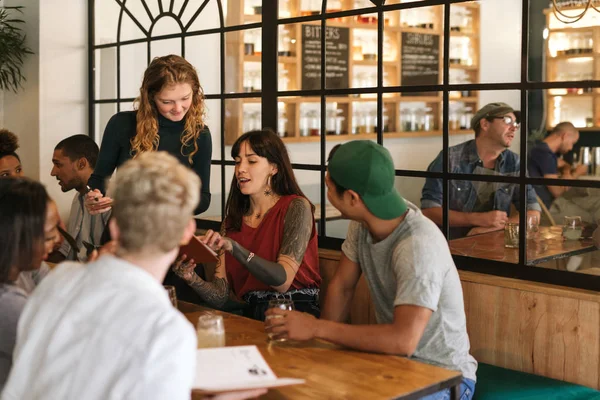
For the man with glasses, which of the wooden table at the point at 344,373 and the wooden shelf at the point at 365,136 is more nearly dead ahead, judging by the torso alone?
the wooden table

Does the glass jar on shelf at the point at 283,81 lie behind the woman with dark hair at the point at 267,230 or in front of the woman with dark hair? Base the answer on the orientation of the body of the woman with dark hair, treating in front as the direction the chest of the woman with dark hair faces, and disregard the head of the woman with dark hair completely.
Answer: behind

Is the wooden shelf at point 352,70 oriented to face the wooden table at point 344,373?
yes

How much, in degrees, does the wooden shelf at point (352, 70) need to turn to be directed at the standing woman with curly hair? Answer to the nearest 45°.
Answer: approximately 45° to its right

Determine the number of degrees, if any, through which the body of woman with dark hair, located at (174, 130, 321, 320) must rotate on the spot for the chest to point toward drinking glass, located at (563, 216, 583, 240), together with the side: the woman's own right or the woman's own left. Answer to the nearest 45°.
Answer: approximately 135° to the woman's own left

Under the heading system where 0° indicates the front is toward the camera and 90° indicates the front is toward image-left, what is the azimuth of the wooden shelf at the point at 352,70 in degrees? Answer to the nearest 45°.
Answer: approximately 0°
